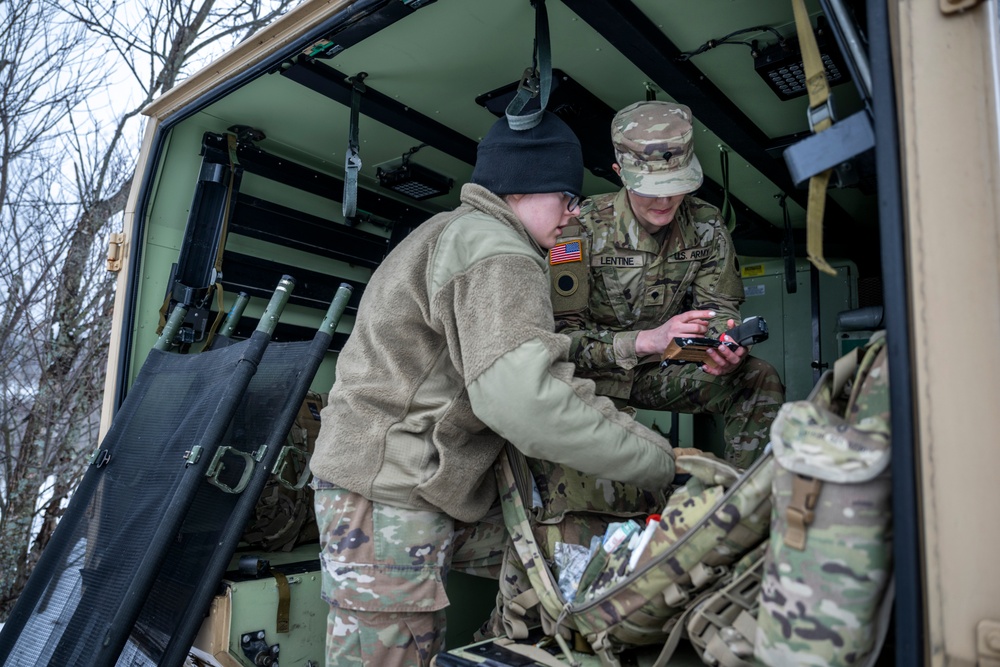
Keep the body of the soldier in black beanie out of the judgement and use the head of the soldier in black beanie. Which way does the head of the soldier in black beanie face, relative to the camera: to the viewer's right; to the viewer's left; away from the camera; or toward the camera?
to the viewer's right

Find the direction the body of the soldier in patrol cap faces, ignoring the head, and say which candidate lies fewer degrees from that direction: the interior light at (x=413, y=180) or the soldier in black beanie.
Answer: the soldier in black beanie

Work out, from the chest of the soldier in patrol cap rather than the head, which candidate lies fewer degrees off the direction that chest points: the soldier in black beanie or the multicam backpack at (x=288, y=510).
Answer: the soldier in black beanie
